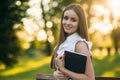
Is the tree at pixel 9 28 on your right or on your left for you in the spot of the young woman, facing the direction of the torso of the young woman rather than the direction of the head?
on your right

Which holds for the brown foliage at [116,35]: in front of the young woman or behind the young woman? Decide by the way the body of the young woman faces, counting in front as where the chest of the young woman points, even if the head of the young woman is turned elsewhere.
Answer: behind

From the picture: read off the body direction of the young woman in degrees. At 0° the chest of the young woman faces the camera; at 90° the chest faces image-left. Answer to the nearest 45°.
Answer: approximately 45°
